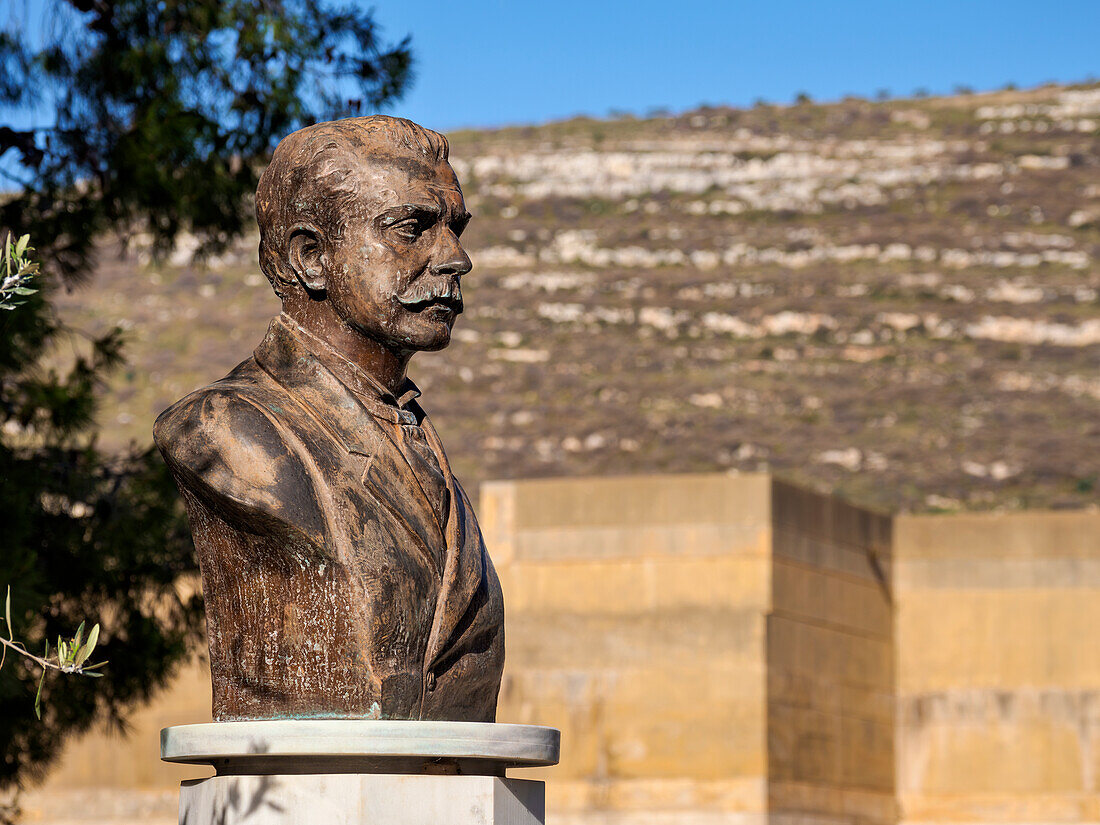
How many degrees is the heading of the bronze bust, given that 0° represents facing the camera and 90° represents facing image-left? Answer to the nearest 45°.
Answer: approximately 315°
